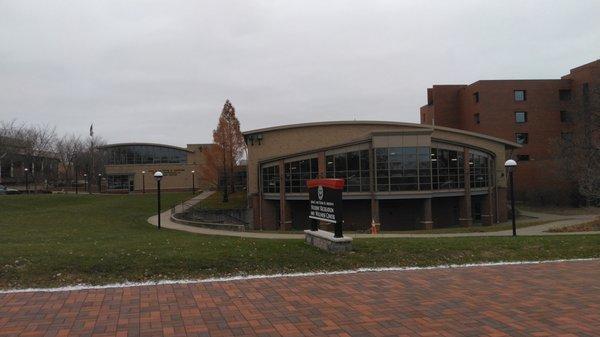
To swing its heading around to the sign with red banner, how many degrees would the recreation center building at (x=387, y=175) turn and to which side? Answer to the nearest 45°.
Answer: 0° — it already faces it

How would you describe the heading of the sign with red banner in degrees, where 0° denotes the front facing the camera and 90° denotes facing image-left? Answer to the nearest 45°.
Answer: approximately 45°

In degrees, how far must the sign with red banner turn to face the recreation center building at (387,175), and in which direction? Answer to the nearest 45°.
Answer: approximately 135° to its right

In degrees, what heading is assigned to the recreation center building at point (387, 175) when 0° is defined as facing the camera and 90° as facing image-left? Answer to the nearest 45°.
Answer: approximately 0°
